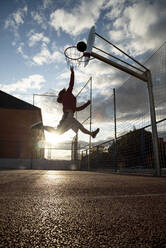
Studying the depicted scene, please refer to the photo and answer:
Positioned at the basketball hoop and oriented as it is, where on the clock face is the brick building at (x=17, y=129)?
The brick building is roughly at 2 o'clock from the basketball hoop.

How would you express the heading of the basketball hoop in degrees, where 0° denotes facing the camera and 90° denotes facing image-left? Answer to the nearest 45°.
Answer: approximately 90°
